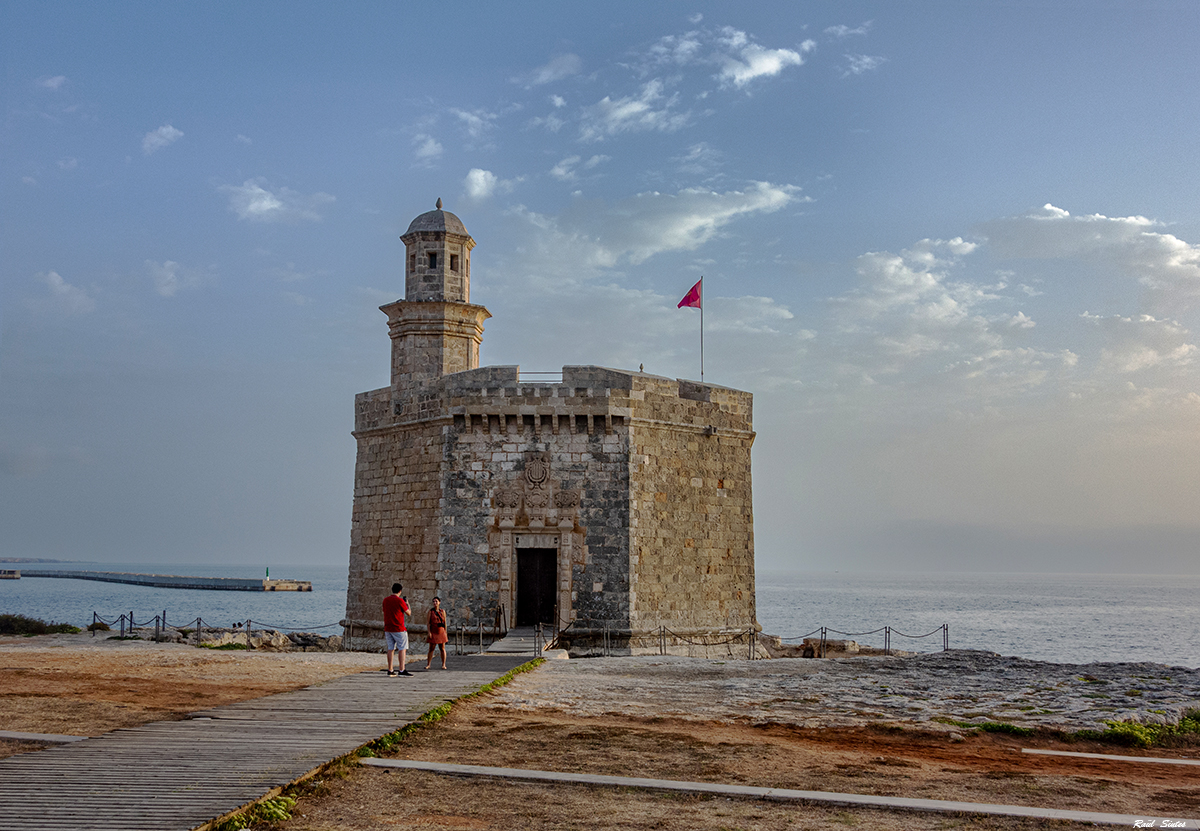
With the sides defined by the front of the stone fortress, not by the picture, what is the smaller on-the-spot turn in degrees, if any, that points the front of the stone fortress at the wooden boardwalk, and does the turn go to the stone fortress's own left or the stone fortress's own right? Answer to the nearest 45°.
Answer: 0° — it already faces it

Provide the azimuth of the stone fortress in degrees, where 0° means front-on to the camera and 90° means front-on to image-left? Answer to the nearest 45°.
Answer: approximately 0°

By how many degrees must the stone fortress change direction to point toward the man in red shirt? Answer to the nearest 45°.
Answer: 0° — it already faces them
